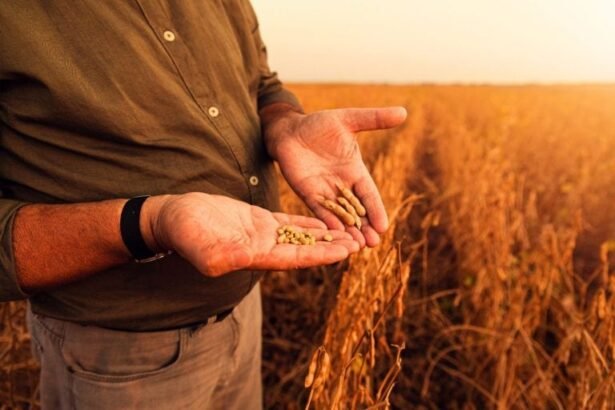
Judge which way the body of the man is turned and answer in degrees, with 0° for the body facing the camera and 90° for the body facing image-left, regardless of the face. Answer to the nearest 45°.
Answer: approximately 315°
